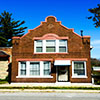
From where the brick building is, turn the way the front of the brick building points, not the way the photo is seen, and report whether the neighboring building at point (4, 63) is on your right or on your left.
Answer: on your right

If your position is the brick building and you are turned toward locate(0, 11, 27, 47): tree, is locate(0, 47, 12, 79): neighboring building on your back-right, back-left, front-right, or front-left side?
front-left

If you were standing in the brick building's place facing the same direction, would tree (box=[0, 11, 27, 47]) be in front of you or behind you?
behind

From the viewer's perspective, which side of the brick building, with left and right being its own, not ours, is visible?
front

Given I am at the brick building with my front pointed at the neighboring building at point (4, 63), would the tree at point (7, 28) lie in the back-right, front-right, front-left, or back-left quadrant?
front-right
